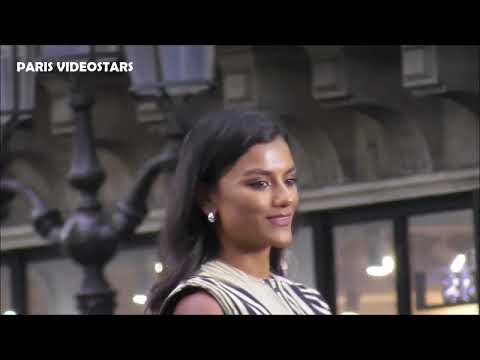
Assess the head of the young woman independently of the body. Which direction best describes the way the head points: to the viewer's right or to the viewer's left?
to the viewer's right

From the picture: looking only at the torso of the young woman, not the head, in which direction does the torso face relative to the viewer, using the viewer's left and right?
facing the viewer and to the right of the viewer

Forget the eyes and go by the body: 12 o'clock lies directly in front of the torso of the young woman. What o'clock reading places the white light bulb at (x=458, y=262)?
The white light bulb is roughly at 8 o'clock from the young woman.

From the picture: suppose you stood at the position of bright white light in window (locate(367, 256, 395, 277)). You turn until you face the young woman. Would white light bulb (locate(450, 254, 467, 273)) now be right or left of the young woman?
left

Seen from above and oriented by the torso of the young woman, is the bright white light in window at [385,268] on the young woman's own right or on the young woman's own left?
on the young woman's own left

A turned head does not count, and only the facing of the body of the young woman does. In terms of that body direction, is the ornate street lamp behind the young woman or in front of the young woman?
behind
